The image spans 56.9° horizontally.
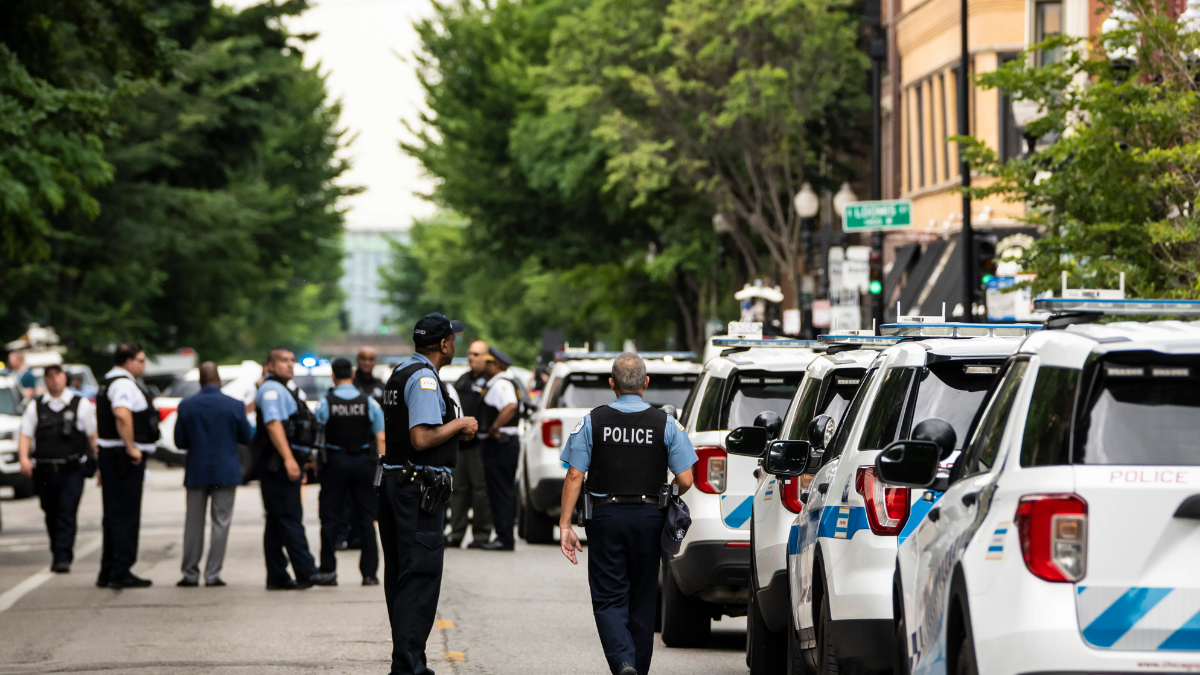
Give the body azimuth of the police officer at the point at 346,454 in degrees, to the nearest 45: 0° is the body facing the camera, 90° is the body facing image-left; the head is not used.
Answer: approximately 180°

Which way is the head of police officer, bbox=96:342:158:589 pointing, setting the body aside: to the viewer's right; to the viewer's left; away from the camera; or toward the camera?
to the viewer's right

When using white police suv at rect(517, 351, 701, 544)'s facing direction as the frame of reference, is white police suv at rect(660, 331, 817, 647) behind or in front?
behind

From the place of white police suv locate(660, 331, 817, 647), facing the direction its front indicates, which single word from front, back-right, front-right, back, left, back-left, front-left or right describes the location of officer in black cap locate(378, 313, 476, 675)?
left

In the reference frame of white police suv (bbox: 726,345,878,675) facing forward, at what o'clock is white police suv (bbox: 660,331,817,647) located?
white police suv (bbox: 660,331,817,647) is roughly at 1 o'clock from white police suv (bbox: 726,345,878,675).

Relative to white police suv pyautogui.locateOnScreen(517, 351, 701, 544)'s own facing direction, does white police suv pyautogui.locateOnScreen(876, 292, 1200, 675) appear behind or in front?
behind

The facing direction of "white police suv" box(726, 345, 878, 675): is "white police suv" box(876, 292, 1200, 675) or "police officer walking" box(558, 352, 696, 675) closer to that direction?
the police officer walking

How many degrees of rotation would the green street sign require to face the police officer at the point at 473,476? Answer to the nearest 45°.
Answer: approximately 45° to its right

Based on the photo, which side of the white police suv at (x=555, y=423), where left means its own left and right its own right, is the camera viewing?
back

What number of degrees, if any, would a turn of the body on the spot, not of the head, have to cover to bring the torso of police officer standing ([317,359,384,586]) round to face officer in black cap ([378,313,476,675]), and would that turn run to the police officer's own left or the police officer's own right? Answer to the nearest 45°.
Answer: approximately 180°
